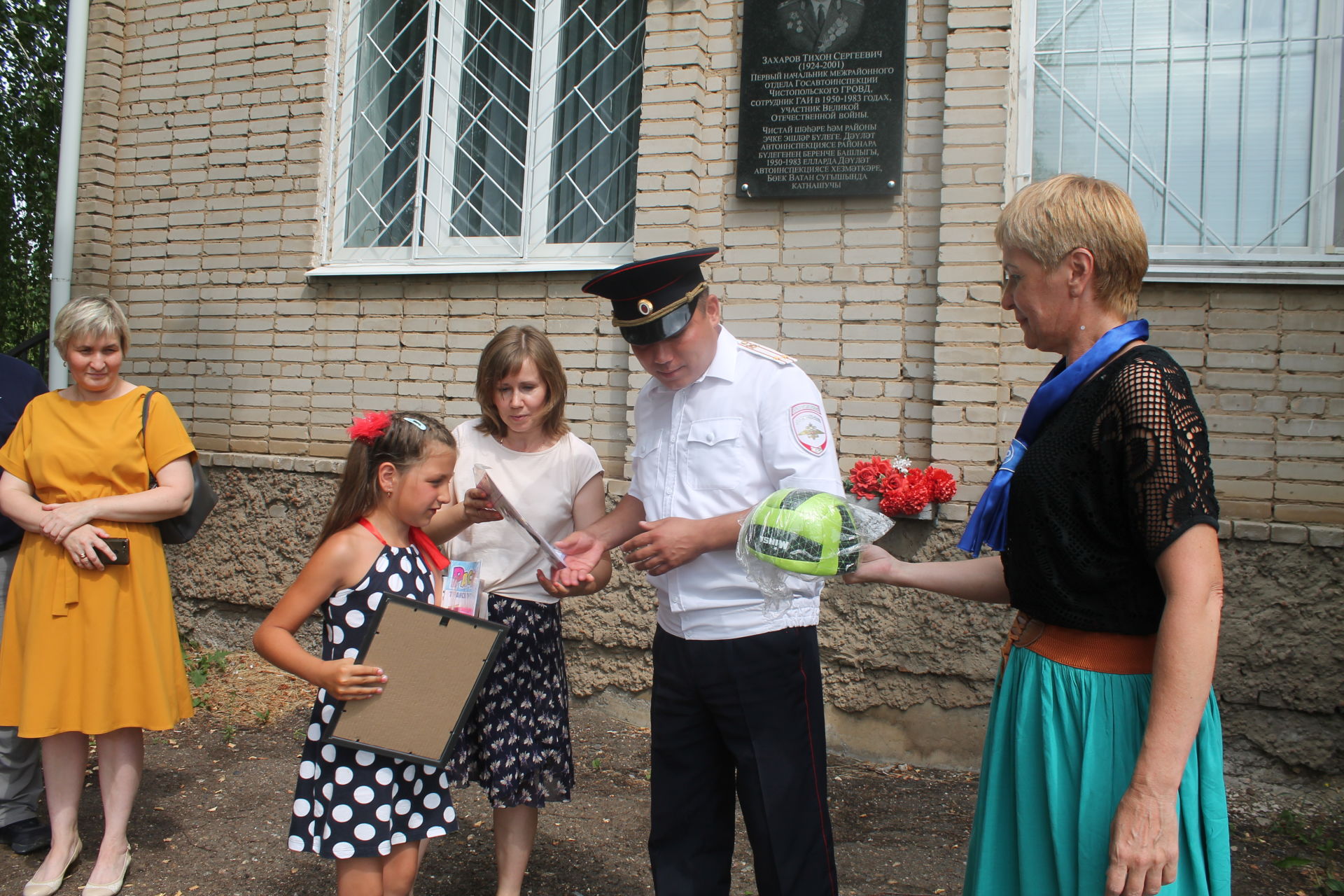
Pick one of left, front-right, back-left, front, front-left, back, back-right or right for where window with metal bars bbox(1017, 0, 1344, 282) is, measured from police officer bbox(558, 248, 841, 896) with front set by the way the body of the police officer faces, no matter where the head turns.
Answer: back

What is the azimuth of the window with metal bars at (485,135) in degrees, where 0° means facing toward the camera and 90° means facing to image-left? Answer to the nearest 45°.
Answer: approximately 0°

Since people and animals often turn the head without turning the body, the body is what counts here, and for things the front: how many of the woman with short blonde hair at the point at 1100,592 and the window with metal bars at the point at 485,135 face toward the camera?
1

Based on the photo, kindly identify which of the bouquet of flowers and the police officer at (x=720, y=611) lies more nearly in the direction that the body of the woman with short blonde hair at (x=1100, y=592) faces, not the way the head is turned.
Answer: the police officer

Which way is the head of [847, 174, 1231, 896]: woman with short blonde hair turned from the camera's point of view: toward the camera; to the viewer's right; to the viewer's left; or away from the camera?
to the viewer's left

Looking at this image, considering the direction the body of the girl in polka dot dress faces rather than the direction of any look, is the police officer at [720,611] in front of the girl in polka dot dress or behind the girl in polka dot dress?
in front

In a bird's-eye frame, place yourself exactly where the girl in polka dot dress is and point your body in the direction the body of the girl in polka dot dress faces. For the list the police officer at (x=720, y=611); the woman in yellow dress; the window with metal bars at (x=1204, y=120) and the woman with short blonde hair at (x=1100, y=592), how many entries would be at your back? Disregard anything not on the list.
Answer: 1

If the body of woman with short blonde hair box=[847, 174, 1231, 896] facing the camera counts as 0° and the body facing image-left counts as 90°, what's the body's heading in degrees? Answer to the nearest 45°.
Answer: approximately 90°

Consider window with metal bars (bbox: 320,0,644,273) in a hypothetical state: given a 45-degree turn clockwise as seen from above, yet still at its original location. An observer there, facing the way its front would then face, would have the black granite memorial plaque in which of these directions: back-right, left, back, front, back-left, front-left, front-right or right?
left

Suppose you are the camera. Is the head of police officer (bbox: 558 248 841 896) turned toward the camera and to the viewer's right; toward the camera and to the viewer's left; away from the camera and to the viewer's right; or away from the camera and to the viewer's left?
toward the camera and to the viewer's left

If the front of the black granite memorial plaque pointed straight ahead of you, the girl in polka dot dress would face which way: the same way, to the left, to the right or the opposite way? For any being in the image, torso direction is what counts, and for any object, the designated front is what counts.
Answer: to the left

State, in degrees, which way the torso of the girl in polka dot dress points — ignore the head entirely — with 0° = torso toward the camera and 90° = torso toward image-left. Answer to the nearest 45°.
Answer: approximately 315°

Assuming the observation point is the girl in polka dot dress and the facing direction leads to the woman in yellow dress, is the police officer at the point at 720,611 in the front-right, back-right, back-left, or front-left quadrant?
back-right

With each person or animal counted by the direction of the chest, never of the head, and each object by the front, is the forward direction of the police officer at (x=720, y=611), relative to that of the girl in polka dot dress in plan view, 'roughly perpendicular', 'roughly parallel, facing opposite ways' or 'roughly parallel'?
roughly perpendicular

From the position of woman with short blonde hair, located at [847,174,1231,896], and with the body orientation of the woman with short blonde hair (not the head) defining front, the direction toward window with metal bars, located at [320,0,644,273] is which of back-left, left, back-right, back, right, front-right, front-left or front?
front-right

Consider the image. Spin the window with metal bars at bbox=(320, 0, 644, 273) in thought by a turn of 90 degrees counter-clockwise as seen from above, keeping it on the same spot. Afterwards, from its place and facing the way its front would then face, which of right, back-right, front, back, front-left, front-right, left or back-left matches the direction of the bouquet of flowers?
front-right
